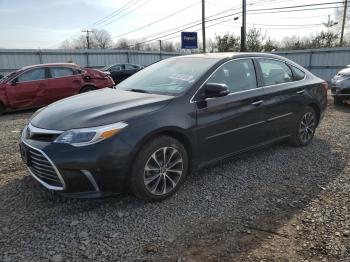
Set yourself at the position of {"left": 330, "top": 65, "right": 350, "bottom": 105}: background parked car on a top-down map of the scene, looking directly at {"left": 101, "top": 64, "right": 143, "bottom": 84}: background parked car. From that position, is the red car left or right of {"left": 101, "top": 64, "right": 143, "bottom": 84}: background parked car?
left

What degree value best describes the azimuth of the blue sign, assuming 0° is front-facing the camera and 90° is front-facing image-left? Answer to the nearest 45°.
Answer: approximately 0°

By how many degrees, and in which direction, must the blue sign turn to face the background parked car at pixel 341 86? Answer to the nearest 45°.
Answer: approximately 45° to its left

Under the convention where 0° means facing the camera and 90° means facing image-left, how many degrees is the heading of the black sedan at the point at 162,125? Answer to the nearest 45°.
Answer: approximately 45°

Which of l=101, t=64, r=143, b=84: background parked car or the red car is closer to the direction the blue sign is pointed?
the red car

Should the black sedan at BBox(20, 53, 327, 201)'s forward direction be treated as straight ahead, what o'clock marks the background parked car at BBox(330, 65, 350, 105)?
The background parked car is roughly at 6 o'clock from the black sedan.

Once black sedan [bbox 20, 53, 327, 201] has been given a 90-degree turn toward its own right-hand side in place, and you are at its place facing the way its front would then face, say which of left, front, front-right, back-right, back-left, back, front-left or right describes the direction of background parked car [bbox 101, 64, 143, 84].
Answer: front-right

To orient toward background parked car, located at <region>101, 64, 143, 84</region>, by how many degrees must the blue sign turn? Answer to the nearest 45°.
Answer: approximately 135° to its right
